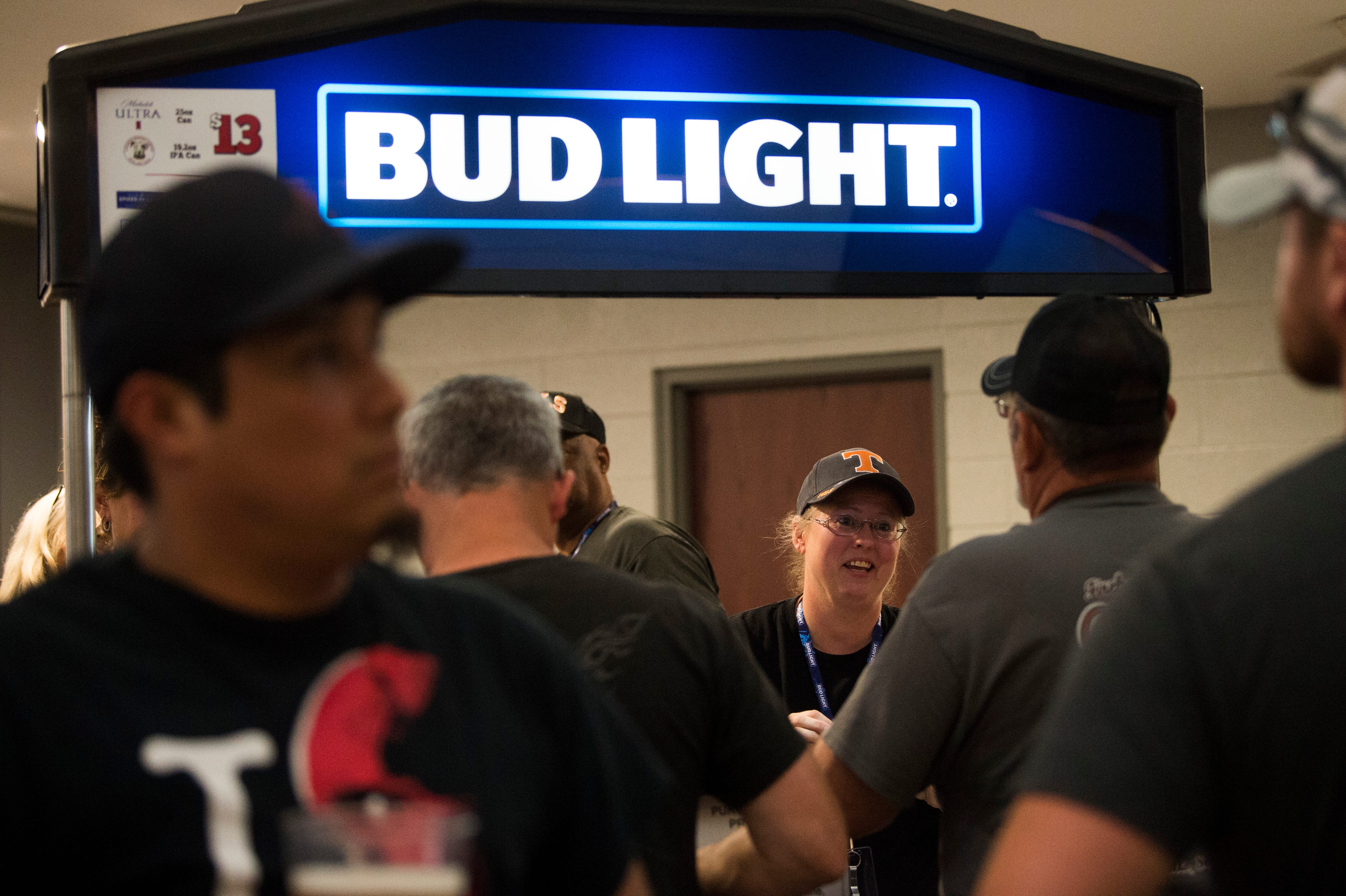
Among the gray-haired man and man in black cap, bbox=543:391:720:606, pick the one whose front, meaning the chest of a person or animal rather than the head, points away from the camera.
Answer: the gray-haired man

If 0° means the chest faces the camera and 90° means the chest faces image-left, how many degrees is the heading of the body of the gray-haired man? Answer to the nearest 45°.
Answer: approximately 180°

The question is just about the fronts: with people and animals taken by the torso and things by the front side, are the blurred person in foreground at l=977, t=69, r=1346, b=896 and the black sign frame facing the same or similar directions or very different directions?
very different directions

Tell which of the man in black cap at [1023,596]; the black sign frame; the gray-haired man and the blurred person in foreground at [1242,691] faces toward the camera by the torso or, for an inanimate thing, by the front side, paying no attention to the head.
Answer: the black sign frame

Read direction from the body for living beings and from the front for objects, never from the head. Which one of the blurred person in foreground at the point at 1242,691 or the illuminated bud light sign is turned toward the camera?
the illuminated bud light sign

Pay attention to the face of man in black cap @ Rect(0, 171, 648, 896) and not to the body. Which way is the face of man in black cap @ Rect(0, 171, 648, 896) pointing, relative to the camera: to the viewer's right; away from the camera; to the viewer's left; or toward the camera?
to the viewer's right

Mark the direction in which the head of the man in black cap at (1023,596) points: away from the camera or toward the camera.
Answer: away from the camera

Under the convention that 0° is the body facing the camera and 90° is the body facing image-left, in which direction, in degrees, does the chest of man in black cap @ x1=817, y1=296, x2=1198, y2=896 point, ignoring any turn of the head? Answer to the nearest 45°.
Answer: approximately 135°

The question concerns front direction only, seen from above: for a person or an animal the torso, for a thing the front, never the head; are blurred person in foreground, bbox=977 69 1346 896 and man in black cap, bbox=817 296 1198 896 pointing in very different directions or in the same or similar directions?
same or similar directions

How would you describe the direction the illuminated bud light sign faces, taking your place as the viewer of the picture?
facing the viewer

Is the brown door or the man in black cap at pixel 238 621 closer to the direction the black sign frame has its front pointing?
the man in black cap
